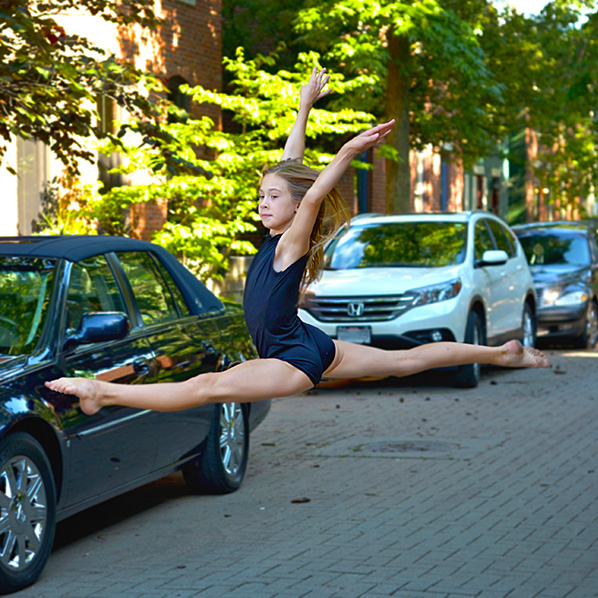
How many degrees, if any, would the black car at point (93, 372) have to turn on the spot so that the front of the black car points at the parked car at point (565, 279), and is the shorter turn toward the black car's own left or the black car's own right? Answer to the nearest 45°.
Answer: approximately 180°

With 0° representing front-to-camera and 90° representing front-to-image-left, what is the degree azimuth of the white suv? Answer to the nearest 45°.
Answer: approximately 45°

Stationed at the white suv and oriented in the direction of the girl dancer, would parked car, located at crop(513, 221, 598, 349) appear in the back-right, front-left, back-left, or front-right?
back-left

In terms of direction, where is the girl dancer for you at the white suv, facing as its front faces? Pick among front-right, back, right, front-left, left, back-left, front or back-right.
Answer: front-left

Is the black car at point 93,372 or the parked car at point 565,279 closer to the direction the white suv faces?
the black car

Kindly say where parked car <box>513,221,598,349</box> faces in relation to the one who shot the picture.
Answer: facing the viewer and to the left of the viewer

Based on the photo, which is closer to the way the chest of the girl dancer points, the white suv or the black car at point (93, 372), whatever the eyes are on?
the black car

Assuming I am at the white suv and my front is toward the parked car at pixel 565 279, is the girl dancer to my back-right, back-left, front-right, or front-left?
back-right

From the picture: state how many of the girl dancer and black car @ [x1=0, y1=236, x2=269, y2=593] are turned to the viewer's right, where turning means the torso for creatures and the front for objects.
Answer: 0
